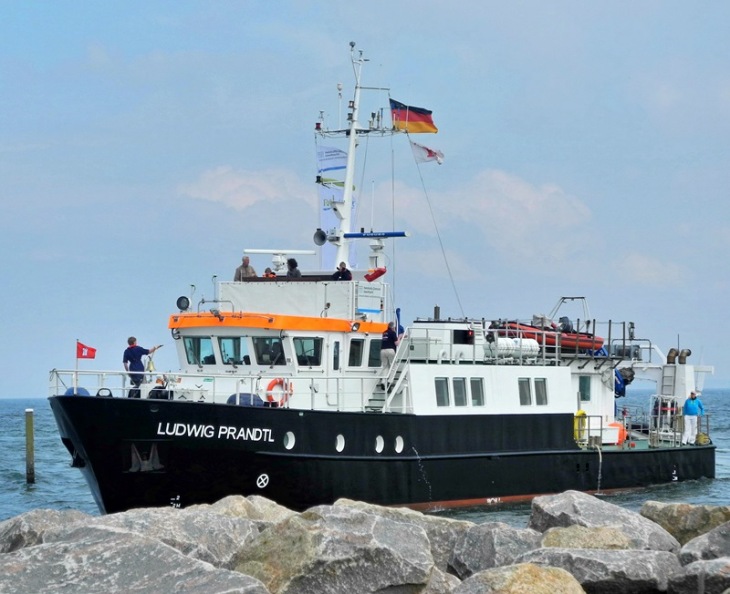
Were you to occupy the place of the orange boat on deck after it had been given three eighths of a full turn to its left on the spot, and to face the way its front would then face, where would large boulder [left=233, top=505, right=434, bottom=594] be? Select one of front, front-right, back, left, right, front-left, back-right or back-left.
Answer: front-right

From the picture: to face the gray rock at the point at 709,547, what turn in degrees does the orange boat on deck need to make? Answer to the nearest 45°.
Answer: approximately 90° to its left

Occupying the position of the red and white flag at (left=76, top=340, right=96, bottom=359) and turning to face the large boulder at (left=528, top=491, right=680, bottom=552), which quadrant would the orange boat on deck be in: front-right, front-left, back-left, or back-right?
front-left

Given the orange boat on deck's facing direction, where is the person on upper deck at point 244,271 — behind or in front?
in front

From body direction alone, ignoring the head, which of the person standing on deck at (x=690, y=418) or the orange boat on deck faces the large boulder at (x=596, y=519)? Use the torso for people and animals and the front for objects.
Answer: the person standing on deck

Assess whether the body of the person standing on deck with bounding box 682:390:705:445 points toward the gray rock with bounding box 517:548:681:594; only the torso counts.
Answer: yes

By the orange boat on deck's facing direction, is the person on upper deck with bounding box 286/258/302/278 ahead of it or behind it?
ahead

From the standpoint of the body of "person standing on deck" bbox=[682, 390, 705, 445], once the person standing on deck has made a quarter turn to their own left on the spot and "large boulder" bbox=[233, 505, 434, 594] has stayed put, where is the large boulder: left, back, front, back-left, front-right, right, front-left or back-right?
right

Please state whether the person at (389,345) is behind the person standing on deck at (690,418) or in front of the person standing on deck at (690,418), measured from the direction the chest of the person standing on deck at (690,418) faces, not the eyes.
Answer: in front

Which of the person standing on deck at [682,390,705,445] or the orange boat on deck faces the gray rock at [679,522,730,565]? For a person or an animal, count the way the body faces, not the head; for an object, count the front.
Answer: the person standing on deck

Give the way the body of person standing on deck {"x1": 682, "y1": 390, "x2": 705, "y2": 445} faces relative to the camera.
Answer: toward the camera

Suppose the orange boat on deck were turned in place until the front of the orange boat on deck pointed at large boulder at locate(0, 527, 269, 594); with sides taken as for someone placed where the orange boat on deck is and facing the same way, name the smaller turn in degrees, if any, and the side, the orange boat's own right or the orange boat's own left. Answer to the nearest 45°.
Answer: approximately 90° to the orange boat's own left

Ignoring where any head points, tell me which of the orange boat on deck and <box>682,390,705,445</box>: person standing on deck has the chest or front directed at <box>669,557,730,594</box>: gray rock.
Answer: the person standing on deck

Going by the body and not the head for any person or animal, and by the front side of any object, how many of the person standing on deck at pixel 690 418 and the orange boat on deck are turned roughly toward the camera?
1

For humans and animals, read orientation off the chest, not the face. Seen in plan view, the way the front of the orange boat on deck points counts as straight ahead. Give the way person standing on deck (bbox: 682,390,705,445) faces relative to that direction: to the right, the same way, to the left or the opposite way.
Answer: to the left

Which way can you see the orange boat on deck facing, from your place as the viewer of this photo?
facing to the left of the viewer

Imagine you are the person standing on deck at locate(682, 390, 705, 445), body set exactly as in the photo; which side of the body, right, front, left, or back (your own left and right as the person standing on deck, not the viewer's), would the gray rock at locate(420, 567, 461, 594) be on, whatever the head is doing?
front

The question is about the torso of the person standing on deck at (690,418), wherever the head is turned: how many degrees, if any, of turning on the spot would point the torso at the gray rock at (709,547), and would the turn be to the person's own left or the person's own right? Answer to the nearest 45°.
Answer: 0° — they already face it
